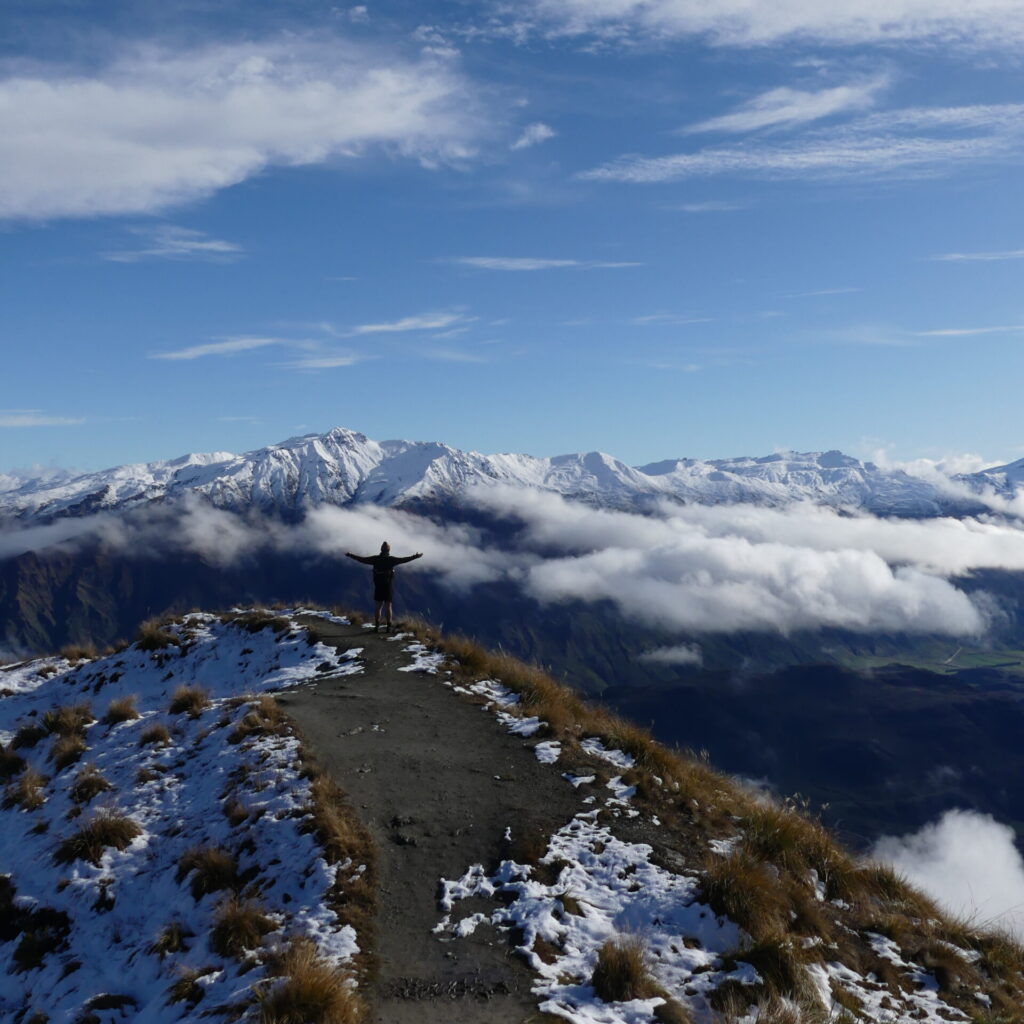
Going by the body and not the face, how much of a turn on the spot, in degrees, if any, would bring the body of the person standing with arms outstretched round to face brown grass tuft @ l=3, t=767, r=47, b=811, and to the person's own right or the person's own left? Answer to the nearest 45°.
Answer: approximately 135° to the person's own left

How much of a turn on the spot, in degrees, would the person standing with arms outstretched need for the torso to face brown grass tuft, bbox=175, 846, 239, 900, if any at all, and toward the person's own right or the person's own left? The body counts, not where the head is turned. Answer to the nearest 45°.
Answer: approximately 180°

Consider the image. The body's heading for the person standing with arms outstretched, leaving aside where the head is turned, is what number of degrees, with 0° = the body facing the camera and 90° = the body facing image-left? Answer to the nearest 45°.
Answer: approximately 180°

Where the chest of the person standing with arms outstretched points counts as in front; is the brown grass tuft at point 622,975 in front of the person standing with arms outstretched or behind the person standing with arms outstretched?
behind

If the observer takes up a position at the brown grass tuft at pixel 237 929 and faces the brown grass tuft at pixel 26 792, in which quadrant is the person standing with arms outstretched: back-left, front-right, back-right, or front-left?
front-right

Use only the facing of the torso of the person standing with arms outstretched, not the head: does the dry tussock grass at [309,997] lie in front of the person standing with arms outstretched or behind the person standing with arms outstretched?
behind

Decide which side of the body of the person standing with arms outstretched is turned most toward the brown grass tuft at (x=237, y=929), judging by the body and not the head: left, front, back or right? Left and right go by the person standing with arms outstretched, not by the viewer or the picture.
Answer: back

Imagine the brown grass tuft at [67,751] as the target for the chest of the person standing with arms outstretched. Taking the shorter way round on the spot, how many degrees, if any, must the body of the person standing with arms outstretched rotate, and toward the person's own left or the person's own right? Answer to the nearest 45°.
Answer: approximately 135° to the person's own left

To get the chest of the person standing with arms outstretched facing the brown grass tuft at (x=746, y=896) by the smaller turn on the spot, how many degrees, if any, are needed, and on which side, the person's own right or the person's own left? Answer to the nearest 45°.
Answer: approximately 180°
